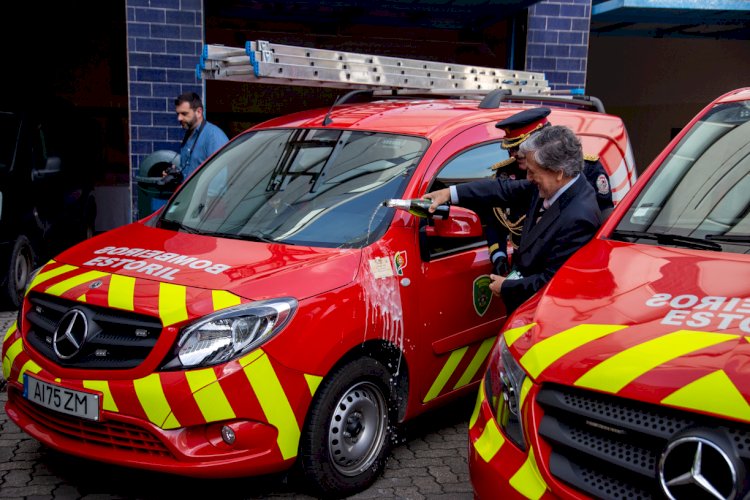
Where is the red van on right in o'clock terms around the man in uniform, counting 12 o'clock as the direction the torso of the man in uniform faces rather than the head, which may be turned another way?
The red van on right is roughly at 10 o'clock from the man in uniform.

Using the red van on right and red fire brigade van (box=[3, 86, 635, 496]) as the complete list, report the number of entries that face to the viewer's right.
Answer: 0

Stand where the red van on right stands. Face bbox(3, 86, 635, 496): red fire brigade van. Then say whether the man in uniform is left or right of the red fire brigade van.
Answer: right

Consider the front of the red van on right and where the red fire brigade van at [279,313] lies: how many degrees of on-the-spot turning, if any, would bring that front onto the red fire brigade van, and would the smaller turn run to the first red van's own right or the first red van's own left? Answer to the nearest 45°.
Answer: approximately 90° to the first red van's own right

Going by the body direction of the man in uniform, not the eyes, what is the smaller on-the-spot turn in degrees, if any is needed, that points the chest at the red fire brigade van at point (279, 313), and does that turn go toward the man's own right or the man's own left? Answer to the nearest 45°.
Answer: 0° — they already face it

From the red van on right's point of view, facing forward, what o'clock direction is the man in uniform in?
The man in uniform is roughly at 4 o'clock from the red van on right.

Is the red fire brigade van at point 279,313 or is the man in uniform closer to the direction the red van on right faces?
the red fire brigade van

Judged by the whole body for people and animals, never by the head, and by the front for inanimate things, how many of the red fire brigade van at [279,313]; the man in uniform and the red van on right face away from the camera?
0

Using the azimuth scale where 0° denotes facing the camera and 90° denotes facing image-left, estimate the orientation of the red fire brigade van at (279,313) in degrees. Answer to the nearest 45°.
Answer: approximately 45°

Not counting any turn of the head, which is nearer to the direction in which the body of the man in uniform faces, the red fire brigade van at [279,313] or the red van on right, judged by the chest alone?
the red fire brigade van

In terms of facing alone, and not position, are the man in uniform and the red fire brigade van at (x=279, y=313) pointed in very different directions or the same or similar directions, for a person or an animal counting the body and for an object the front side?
same or similar directions

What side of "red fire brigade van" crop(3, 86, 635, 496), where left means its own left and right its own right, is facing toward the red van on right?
left

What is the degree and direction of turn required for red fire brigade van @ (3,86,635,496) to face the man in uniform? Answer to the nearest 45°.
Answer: approximately 90° to its left

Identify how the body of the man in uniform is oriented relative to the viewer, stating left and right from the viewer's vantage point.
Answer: facing the viewer and to the left of the viewer
